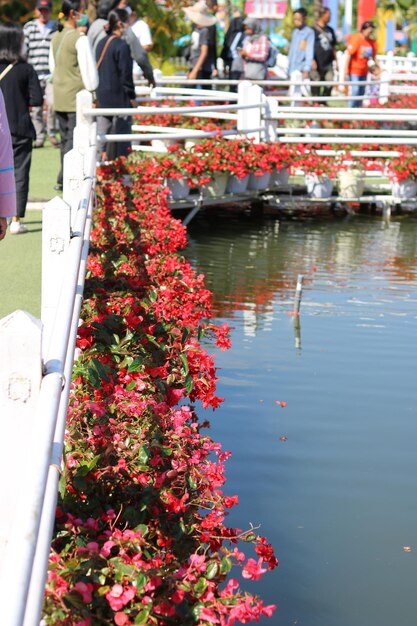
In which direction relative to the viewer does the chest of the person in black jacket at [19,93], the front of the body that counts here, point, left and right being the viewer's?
facing away from the viewer

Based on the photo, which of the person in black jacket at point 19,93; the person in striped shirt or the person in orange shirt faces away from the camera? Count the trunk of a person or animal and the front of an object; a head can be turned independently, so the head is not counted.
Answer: the person in black jacket

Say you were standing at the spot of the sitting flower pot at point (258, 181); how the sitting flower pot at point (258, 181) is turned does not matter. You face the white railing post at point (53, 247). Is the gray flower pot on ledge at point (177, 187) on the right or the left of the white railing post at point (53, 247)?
right

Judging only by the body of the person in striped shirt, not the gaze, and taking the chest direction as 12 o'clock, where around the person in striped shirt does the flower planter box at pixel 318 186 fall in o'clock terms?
The flower planter box is roughly at 10 o'clock from the person in striped shirt.

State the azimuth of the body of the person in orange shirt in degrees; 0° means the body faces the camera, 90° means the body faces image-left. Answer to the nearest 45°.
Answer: approximately 315°

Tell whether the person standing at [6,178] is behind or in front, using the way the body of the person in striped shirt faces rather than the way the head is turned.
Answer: in front

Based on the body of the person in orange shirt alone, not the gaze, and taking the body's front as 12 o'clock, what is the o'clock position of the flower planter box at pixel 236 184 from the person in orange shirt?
The flower planter box is roughly at 2 o'clock from the person in orange shirt.

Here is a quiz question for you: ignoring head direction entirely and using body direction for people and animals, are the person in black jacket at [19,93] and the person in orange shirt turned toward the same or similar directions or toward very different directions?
very different directions

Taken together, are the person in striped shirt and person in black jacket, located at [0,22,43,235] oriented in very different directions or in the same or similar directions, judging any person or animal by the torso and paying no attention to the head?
very different directions

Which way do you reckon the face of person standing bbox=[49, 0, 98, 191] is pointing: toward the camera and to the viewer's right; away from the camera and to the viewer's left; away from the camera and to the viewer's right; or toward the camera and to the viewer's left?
away from the camera and to the viewer's right

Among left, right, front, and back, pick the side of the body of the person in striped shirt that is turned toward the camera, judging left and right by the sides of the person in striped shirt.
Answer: front

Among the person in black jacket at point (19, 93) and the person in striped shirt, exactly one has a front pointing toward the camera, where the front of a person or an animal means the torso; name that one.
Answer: the person in striped shirt
